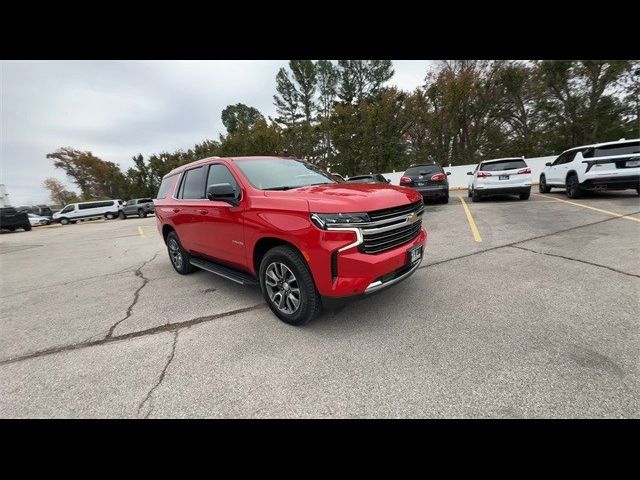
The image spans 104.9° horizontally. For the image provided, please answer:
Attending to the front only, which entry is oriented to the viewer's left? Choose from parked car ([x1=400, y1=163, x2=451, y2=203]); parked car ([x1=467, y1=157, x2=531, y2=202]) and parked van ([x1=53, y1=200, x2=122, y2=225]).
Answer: parked van ([x1=53, y1=200, x2=122, y2=225])

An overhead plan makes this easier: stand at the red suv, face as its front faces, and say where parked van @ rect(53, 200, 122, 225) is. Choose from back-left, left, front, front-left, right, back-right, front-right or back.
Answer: back

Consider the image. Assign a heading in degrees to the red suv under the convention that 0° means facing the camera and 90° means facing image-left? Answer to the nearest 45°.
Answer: approximately 315°

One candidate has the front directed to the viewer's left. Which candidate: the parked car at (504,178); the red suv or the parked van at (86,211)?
the parked van at (86,211)

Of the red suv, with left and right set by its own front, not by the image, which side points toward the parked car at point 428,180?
left

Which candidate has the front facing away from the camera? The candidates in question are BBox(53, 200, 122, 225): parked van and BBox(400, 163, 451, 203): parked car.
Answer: BBox(400, 163, 451, 203): parked car

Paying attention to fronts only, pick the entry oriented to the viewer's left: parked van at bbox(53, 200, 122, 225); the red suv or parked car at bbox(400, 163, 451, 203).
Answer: parked van at bbox(53, 200, 122, 225)

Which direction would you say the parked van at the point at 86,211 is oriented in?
to the viewer's left

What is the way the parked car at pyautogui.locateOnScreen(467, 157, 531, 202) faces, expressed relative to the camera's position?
facing away from the viewer

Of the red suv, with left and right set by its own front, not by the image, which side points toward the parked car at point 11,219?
back

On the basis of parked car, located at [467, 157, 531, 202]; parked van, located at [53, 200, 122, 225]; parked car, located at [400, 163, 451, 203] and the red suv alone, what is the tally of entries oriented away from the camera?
2

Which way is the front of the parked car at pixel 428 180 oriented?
away from the camera

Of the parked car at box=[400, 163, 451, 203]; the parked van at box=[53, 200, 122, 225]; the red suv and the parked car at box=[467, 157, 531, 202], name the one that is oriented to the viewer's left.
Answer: the parked van at box=[53, 200, 122, 225]

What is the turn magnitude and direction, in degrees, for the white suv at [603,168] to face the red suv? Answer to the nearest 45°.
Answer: approximately 135° to its left

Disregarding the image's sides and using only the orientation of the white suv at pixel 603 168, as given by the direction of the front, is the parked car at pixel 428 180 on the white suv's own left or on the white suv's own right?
on the white suv's own left
